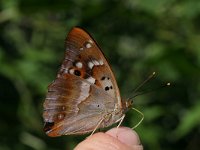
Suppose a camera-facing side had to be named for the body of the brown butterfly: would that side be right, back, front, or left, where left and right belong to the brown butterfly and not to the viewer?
right
